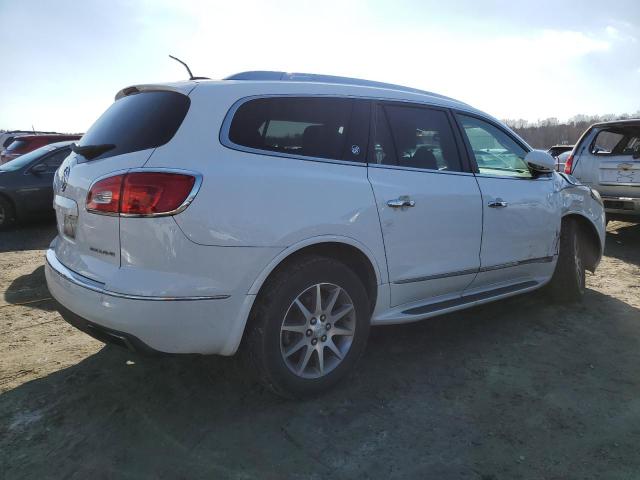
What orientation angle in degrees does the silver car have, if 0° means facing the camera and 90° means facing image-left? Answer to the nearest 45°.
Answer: approximately 180°

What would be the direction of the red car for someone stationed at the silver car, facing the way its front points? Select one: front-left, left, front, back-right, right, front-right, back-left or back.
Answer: left

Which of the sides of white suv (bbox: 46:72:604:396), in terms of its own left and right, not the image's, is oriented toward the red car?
left

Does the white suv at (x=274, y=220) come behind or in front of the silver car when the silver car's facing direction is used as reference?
behind

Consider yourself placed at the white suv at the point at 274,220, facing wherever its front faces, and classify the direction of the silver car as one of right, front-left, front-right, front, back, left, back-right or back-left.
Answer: front

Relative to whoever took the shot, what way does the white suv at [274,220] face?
facing away from the viewer and to the right of the viewer
